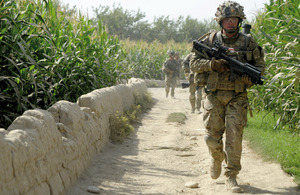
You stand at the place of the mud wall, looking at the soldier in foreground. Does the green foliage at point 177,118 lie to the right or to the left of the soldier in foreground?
left

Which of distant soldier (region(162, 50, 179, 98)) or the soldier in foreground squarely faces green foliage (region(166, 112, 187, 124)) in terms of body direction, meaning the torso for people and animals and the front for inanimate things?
the distant soldier

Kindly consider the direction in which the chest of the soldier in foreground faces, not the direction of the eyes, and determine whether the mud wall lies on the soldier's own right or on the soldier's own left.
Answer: on the soldier's own right

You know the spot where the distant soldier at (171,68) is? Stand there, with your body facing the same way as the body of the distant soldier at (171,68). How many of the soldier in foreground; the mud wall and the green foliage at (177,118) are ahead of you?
3

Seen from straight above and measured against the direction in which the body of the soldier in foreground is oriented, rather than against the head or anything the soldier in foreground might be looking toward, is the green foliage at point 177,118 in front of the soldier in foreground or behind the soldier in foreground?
behind

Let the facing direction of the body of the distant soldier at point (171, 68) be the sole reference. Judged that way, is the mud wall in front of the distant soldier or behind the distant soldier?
in front

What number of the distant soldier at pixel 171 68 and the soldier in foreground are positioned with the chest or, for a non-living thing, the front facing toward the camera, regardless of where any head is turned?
2

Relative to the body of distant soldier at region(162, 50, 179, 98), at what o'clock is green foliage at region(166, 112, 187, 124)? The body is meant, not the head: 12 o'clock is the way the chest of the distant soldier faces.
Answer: The green foliage is roughly at 12 o'clock from the distant soldier.

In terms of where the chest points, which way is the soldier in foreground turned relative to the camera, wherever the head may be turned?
toward the camera

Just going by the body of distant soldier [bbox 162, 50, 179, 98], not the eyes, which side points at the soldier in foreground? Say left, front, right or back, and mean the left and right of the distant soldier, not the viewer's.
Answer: front

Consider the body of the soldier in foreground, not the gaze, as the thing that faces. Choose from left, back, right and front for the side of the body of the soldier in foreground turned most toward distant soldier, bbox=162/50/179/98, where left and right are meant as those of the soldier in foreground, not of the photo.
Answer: back
